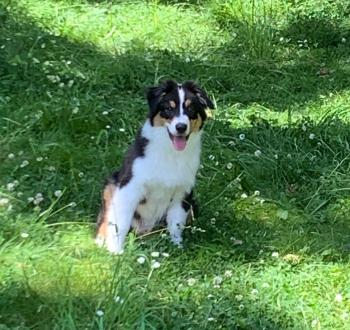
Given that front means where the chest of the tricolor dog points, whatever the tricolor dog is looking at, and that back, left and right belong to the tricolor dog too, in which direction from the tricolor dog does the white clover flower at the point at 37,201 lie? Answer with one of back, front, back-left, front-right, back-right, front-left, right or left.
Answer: right

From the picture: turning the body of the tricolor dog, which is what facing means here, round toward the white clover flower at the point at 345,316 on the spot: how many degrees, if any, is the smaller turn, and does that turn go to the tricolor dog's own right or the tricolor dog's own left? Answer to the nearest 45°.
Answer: approximately 45° to the tricolor dog's own left

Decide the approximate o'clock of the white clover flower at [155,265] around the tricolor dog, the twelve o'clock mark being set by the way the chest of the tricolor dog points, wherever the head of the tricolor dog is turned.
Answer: The white clover flower is roughly at 12 o'clock from the tricolor dog.

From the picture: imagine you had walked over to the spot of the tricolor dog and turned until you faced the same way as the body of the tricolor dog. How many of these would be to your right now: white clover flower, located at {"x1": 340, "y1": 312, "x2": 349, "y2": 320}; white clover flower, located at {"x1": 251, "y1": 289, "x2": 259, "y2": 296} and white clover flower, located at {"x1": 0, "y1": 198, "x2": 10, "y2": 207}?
1

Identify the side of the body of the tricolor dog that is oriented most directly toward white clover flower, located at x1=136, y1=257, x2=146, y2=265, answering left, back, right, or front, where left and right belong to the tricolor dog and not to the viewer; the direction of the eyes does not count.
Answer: front

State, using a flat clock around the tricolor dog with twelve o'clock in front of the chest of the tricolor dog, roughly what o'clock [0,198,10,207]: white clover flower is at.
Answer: The white clover flower is roughly at 3 o'clock from the tricolor dog.

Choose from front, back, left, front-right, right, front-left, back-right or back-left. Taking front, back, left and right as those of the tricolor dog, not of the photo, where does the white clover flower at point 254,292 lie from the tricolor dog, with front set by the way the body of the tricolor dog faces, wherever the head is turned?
front-left

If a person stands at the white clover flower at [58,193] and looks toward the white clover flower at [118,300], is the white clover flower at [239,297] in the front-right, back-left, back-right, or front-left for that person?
front-left

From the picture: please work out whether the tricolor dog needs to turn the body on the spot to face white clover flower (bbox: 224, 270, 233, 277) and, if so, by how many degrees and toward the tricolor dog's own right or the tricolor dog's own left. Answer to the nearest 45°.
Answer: approximately 45° to the tricolor dog's own left

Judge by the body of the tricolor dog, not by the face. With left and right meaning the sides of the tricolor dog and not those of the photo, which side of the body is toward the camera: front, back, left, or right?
front

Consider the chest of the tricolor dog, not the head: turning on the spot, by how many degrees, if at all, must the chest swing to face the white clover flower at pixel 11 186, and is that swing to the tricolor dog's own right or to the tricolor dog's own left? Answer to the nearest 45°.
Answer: approximately 90° to the tricolor dog's own right

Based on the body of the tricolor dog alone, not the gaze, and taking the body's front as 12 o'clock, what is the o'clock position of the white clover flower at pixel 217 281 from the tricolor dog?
The white clover flower is roughly at 11 o'clock from the tricolor dog.

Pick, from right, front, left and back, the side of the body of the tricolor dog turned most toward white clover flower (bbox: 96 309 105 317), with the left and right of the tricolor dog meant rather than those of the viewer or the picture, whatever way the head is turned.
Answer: front

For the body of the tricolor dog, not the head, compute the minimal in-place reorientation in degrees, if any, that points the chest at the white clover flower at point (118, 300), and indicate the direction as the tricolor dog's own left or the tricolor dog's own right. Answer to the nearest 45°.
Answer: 0° — it already faces it

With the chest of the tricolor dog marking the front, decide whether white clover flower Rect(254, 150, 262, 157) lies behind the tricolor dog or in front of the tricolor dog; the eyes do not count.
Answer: behind
